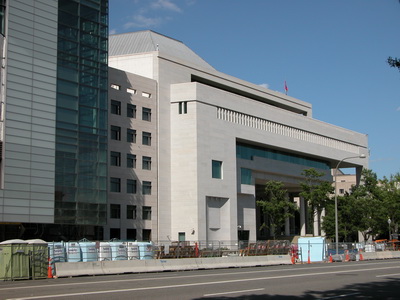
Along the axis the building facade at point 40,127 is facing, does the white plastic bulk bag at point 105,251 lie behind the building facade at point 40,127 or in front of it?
in front

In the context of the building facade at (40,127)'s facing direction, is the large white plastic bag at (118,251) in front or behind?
in front

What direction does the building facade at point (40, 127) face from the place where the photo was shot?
facing the viewer and to the right of the viewer

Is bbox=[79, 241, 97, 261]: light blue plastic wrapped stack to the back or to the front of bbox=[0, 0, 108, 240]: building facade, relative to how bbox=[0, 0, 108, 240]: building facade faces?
to the front
